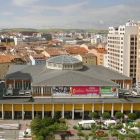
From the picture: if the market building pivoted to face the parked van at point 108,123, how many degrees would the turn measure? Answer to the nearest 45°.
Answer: approximately 45° to its left

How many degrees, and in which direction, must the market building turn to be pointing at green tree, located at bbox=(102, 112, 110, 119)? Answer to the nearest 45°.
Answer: approximately 45° to its left

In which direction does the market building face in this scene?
toward the camera
